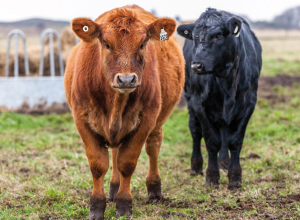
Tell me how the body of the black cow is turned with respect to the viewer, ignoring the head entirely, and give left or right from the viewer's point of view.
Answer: facing the viewer

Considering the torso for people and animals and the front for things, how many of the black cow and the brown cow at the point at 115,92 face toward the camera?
2

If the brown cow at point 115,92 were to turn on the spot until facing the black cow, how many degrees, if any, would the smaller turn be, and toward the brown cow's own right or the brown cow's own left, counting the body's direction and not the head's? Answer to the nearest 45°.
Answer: approximately 135° to the brown cow's own left

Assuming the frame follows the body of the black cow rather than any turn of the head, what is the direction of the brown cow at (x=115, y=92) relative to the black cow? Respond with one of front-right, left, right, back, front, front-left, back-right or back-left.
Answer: front-right

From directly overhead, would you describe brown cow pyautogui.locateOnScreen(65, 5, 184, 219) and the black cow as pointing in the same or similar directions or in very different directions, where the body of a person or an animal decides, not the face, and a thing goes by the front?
same or similar directions
